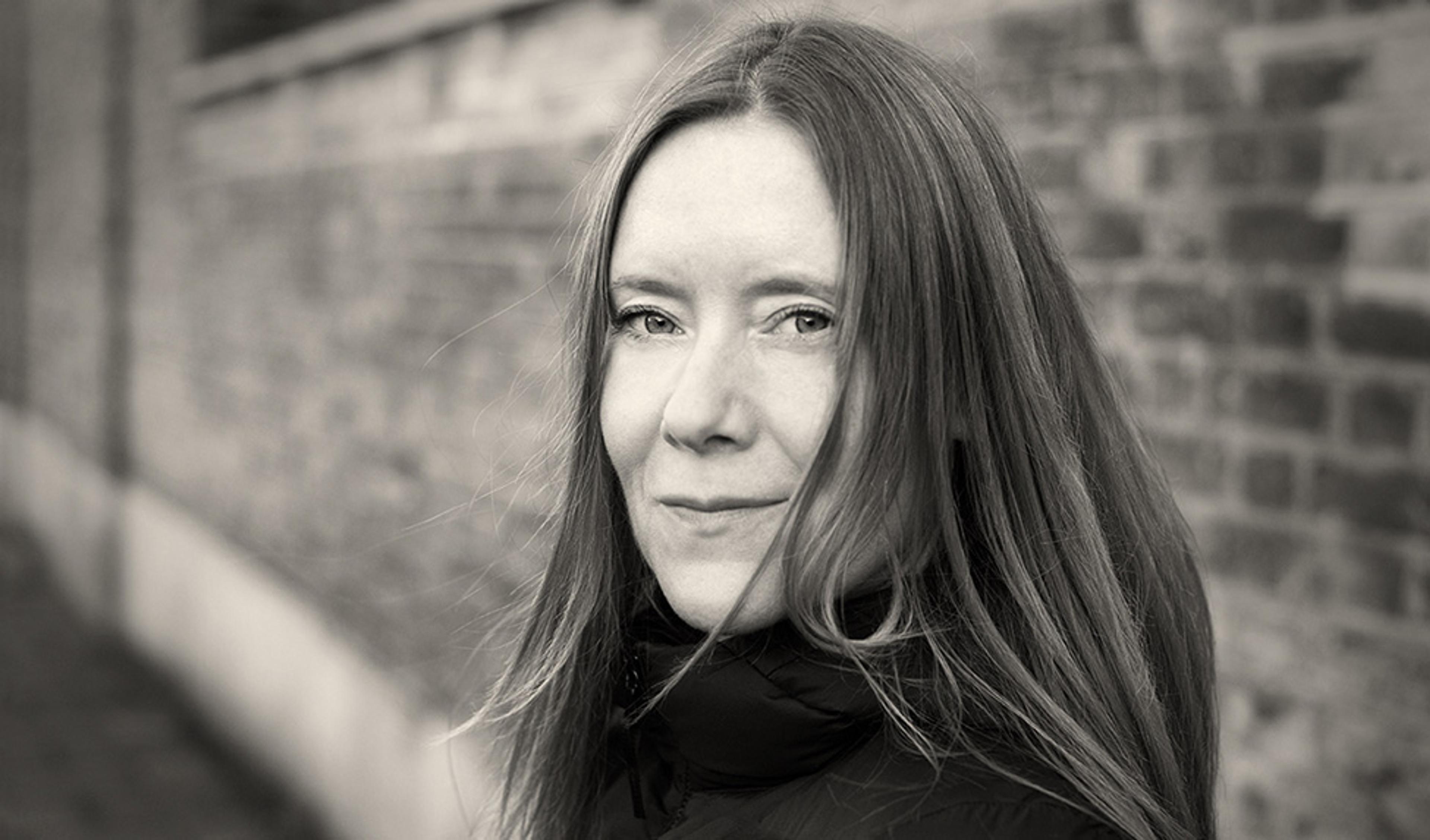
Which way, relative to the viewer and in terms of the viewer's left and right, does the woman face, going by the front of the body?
facing the viewer and to the left of the viewer

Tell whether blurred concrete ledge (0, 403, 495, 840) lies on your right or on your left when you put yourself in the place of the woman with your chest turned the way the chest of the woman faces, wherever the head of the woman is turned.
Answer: on your right

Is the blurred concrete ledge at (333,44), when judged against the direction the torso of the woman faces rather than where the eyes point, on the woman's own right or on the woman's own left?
on the woman's own right
